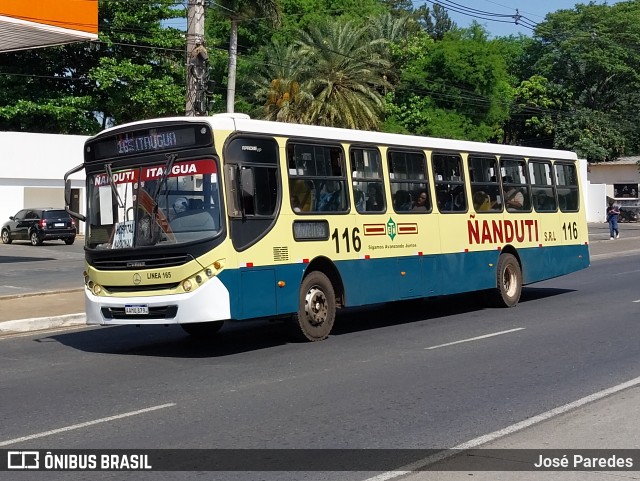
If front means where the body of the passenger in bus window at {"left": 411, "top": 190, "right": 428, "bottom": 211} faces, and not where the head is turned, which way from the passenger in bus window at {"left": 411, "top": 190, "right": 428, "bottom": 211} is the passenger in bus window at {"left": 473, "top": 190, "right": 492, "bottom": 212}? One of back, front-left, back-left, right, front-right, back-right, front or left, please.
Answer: back

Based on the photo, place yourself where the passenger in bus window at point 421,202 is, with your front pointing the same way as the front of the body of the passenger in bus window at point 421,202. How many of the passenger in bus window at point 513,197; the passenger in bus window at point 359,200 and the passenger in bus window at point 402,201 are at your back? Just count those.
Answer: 1

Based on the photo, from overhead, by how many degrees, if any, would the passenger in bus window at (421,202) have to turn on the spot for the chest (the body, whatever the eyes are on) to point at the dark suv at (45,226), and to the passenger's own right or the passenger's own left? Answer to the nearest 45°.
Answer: approximately 90° to the passenger's own right

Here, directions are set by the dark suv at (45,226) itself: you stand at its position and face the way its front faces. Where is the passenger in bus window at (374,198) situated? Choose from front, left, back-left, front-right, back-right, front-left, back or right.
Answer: back-left

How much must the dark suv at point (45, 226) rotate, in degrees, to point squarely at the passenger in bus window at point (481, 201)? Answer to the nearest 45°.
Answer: approximately 135° to its left

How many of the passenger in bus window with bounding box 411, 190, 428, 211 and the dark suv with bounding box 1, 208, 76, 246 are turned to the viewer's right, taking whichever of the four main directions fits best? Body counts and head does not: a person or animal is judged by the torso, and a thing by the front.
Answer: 0

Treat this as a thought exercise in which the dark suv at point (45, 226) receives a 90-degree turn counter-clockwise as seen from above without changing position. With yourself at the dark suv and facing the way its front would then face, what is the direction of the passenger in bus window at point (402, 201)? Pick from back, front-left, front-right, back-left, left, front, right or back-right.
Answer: front-left

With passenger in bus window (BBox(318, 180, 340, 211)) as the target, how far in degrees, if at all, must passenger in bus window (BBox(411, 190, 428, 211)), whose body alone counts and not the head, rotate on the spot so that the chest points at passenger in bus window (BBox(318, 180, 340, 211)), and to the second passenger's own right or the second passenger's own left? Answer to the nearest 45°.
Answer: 0° — they already face them

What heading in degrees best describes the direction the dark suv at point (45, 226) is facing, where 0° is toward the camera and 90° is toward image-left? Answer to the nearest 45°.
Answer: approximately 135°

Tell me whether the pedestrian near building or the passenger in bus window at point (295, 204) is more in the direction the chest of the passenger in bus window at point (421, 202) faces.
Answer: the passenger in bus window

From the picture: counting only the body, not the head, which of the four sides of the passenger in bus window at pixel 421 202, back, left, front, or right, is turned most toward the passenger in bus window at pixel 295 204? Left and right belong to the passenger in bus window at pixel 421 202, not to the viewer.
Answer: front

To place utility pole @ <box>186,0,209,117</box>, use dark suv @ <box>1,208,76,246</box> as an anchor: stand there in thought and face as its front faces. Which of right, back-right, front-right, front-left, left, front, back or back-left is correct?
back-left
